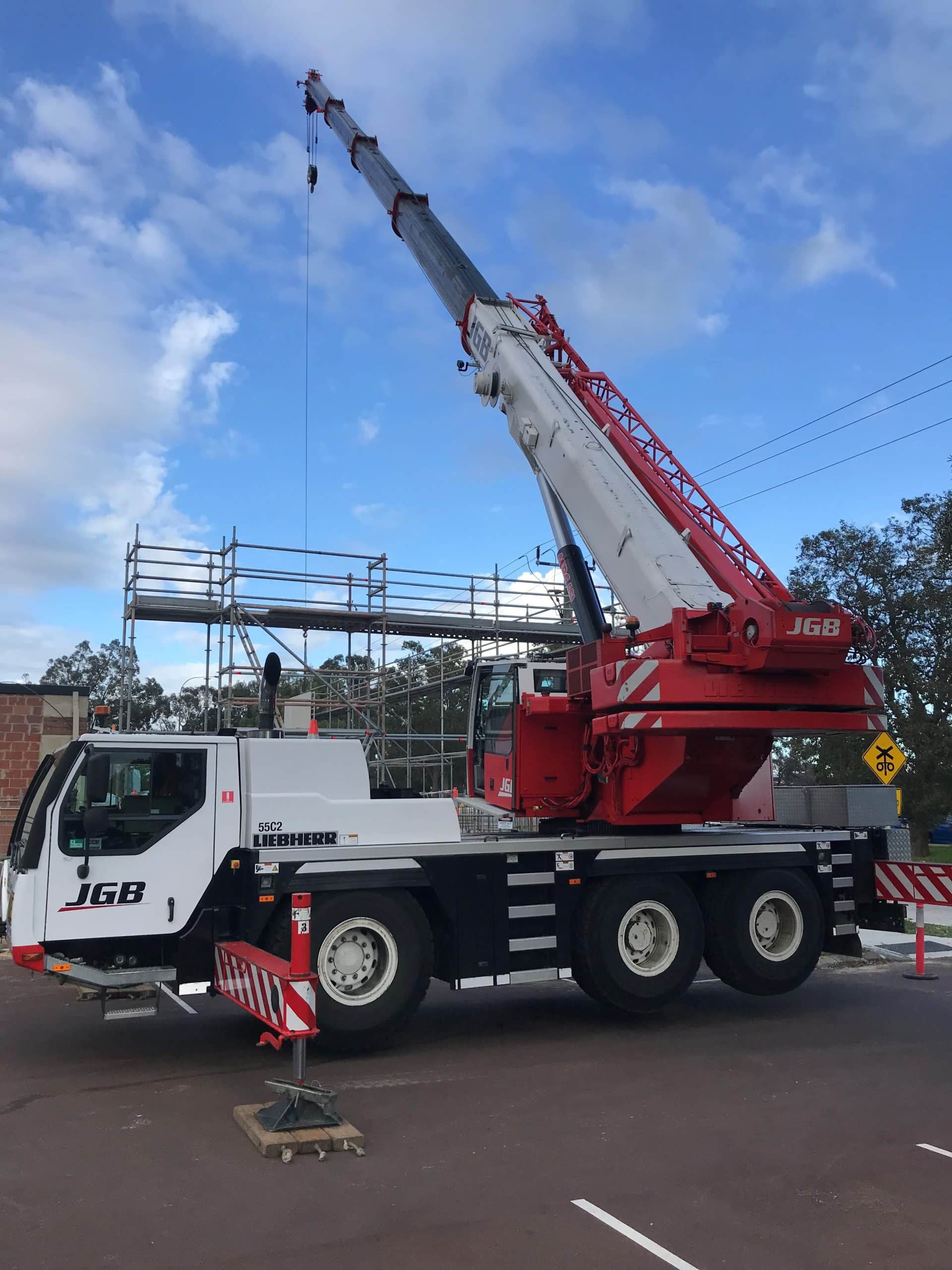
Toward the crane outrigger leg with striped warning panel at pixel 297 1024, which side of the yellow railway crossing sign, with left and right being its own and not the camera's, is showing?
front

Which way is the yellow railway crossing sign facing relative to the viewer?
toward the camera

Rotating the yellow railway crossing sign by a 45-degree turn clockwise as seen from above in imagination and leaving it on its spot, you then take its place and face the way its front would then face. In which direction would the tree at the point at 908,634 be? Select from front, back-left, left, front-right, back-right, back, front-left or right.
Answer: back-right

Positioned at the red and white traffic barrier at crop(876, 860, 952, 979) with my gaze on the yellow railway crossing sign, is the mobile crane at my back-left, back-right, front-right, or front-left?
back-left

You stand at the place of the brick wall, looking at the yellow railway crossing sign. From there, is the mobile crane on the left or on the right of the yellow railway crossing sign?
right

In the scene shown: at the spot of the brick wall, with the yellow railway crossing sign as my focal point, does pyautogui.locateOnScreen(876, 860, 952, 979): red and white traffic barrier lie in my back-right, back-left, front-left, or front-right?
front-right

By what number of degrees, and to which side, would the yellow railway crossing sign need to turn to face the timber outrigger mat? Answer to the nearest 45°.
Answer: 0° — it already faces it

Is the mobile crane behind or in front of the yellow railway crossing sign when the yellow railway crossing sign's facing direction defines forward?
in front

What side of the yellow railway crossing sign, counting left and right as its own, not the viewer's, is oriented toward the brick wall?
right

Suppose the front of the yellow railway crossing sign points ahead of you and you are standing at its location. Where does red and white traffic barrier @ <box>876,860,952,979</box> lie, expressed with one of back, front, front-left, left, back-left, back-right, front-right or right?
front

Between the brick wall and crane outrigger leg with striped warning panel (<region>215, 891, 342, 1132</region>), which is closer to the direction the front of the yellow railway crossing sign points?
the crane outrigger leg with striped warning panel
